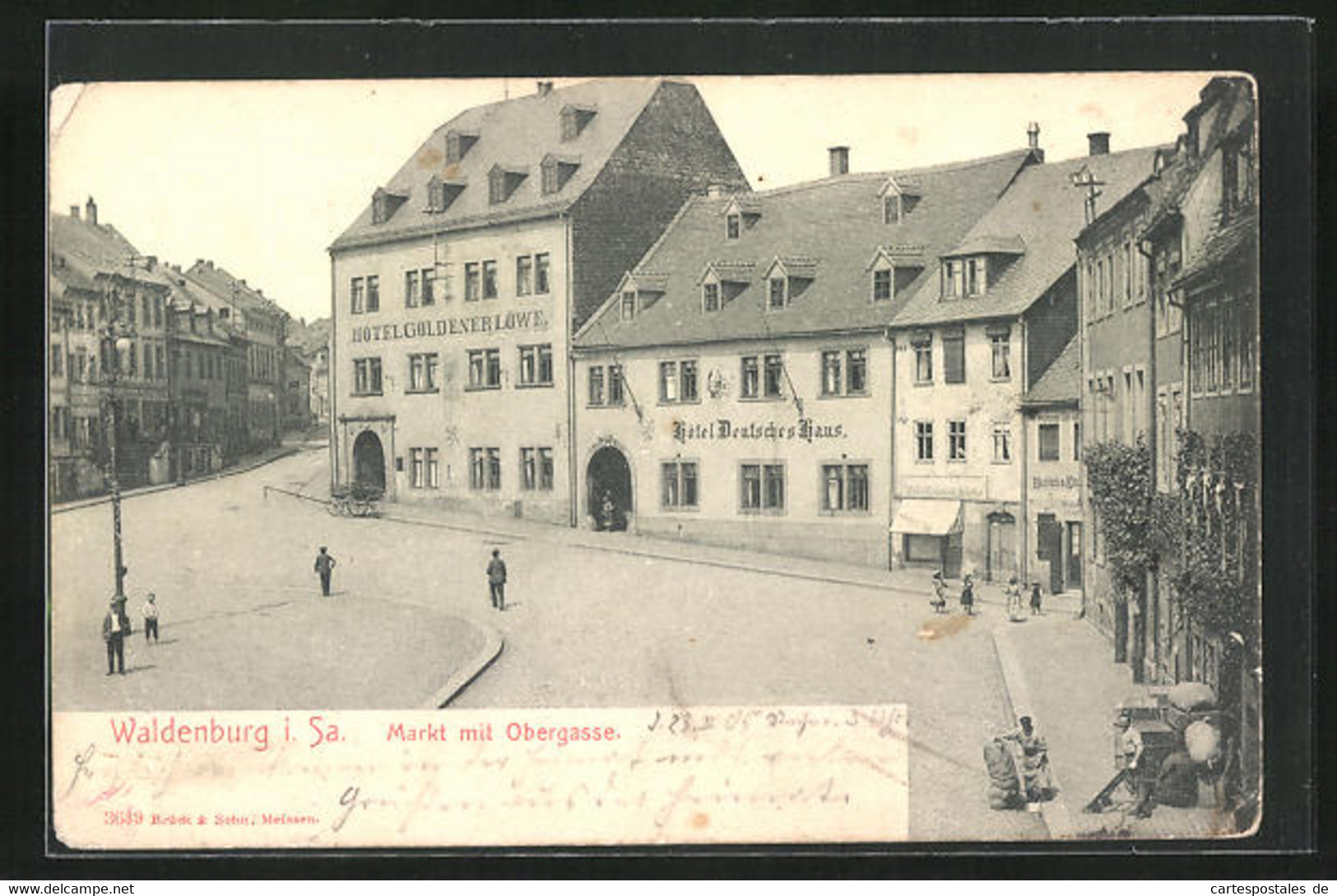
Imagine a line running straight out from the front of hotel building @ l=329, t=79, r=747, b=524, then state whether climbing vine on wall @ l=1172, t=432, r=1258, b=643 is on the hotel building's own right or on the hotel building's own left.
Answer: on the hotel building's own left

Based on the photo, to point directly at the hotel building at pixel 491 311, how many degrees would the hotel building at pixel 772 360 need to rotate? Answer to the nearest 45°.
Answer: approximately 45° to its right

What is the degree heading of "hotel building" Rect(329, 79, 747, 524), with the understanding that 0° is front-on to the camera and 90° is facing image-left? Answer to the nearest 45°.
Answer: approximately 45°

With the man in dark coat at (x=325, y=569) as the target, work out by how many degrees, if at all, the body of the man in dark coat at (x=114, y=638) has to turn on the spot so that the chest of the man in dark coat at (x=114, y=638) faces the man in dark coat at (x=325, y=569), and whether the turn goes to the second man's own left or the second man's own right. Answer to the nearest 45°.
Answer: approximately 90° to the second man's own left

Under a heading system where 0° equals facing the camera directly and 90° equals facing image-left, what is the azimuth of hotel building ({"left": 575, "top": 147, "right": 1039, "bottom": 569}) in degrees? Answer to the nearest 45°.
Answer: approximately 45°
